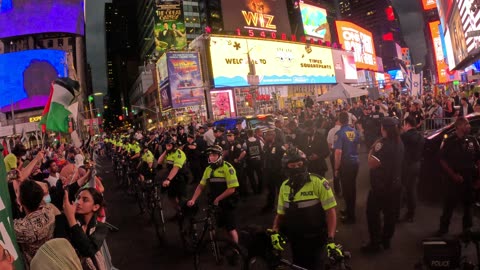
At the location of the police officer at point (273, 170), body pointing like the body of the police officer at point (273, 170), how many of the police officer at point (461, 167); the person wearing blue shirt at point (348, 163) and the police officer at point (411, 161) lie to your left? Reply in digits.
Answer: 3

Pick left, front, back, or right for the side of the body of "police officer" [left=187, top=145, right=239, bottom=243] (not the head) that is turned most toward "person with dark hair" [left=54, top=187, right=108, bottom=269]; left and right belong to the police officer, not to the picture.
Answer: front

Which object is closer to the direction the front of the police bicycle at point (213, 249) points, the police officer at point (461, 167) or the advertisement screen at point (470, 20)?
the police officer

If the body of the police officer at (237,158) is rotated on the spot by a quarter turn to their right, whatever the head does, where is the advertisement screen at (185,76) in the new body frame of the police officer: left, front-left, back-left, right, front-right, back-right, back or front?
front-right

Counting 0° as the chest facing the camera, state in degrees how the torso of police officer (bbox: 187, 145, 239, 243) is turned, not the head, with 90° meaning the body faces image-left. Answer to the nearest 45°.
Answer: approximately 45°

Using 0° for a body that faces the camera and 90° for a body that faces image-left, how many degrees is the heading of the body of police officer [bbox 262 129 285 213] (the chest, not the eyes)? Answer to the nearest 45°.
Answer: approximately 45°

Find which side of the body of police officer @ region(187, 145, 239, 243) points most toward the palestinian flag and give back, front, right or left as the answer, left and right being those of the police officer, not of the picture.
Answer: right
